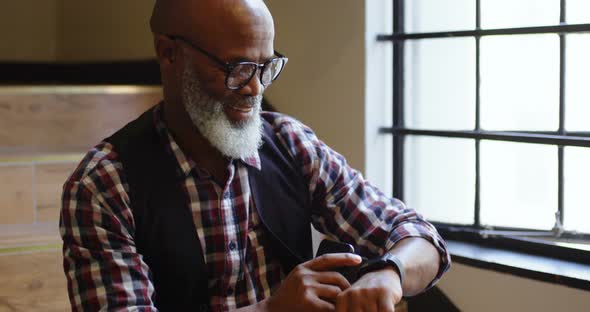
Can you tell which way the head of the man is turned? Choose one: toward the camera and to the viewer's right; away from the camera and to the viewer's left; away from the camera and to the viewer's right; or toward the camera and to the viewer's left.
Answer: toward the camera and to the viewer's right

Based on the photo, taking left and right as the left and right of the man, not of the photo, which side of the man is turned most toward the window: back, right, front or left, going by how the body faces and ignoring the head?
left
